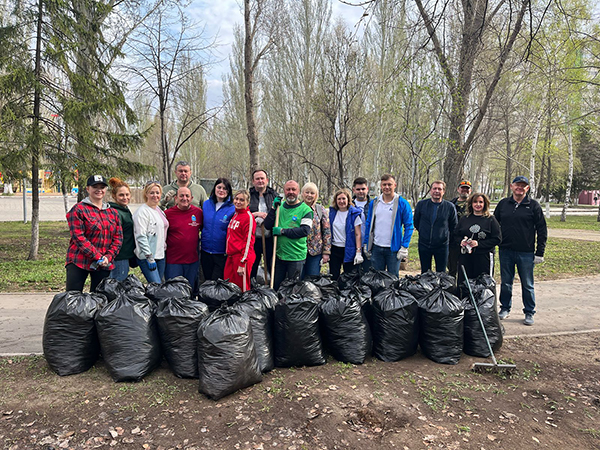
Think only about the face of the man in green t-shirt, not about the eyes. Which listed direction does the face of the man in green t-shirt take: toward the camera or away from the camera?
toward the camera

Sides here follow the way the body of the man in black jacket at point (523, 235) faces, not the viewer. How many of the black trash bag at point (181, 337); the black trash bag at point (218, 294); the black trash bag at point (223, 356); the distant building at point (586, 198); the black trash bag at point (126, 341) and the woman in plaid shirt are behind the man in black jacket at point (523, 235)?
1

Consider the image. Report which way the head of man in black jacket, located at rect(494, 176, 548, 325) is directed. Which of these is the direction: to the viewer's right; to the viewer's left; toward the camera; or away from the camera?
toward the camera

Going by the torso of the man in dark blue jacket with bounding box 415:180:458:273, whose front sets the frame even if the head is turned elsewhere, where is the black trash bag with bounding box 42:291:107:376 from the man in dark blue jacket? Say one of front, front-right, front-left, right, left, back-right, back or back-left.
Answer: front-right

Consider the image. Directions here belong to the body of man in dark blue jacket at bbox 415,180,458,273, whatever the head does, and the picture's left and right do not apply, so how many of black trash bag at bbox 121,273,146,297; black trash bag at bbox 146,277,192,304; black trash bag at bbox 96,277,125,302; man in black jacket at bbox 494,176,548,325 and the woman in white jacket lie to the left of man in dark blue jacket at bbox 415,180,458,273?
1

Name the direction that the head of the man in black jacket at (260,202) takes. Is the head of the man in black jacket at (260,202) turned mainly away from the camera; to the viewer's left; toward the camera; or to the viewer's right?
toward the camera

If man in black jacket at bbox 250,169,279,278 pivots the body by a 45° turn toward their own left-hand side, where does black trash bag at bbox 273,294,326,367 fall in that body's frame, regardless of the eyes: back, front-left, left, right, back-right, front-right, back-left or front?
front-right

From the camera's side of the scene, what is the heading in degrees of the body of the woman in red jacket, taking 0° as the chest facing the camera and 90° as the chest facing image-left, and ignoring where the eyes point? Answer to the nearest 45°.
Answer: approximately 45°

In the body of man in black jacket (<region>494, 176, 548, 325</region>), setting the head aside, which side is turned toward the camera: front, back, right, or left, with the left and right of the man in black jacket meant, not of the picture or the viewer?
front

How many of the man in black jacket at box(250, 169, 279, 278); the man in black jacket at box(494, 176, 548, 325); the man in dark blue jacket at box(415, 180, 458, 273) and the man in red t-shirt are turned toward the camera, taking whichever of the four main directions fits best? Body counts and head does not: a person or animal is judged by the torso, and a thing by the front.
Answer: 4

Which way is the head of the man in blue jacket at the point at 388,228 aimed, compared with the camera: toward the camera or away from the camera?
toward the camera

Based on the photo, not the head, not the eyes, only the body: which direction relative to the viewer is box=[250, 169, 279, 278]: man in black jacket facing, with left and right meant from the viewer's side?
facing the viewer

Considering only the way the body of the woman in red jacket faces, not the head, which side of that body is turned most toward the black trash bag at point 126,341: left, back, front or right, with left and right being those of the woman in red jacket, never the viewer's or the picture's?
front

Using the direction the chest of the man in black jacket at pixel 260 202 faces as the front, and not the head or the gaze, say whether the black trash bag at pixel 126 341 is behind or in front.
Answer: in front
